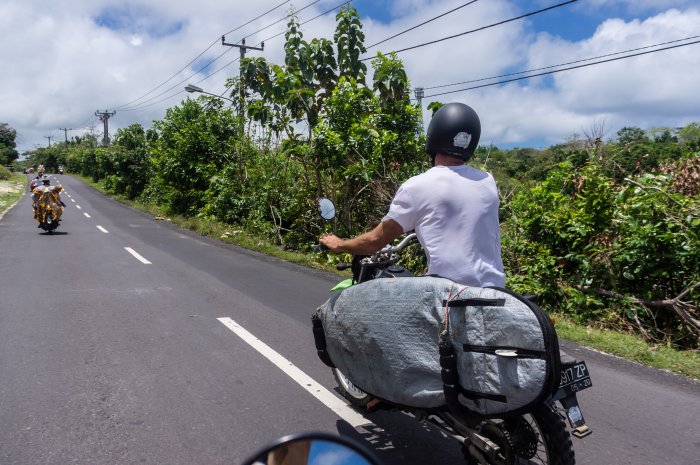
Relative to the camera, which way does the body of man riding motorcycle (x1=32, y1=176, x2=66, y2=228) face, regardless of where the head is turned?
away from the camera

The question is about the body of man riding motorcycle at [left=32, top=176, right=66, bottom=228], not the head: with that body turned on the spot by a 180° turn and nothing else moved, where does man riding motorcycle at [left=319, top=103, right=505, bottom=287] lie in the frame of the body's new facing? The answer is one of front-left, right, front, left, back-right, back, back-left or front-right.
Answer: front

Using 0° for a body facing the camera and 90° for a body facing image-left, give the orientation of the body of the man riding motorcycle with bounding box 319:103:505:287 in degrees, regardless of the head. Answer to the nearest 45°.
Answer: approximately 135°

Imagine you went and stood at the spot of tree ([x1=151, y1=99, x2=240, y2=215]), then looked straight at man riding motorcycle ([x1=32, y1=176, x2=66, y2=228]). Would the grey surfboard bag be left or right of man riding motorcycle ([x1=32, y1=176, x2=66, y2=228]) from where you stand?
left

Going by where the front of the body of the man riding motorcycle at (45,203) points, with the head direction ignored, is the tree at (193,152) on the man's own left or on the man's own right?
on the man's own right

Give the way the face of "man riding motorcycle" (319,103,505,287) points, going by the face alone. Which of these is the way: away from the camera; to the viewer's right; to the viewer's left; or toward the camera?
away from the camera

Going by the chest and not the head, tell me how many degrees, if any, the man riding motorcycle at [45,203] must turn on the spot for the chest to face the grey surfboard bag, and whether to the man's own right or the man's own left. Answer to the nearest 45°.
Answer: approximately 180°
